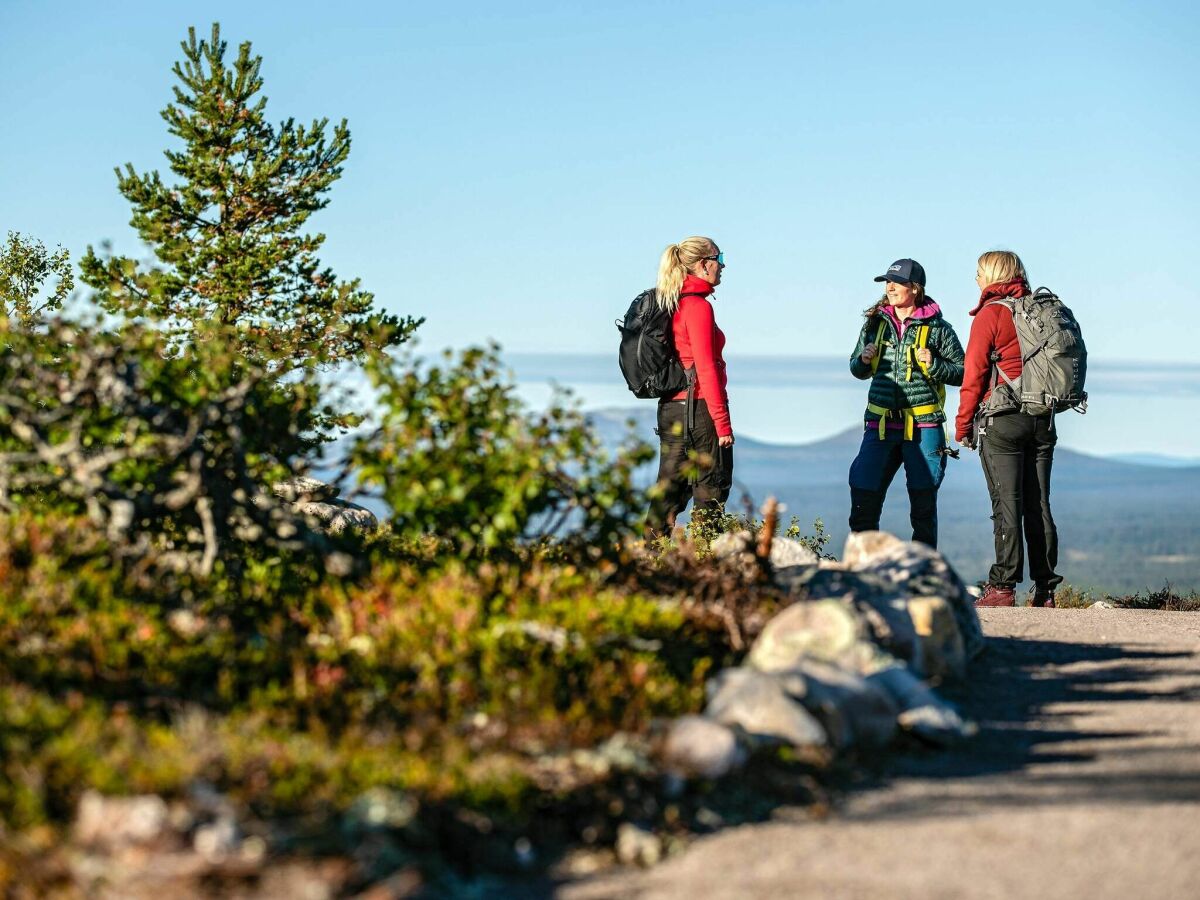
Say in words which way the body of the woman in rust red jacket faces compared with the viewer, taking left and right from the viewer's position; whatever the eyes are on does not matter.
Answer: facing away from the viewer and to the left of the viewer

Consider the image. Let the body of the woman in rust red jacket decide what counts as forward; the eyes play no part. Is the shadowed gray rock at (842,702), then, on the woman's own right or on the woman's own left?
on the woman's own left

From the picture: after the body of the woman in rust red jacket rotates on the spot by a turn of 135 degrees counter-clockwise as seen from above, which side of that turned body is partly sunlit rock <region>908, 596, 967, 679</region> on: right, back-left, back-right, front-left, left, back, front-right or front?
front

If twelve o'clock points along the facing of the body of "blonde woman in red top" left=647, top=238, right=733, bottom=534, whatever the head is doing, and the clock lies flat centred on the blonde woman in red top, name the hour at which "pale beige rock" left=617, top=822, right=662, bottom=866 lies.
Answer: The pale beige rock is roughly at 3 o'clock from the blonde woman in red top.

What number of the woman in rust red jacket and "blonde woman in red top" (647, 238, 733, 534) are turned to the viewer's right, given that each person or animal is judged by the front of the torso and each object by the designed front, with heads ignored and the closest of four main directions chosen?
1

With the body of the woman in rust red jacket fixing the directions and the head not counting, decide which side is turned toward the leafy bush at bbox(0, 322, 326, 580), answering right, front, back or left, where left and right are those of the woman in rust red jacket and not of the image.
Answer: left

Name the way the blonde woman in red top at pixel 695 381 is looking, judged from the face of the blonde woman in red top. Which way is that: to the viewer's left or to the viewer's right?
to the viewer's right

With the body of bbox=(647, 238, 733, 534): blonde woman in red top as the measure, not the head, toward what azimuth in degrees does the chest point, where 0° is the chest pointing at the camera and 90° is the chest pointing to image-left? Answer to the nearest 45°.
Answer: approximately 270°

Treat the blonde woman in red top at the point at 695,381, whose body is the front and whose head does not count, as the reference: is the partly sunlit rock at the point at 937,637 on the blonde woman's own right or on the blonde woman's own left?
on the blonde woman's own right

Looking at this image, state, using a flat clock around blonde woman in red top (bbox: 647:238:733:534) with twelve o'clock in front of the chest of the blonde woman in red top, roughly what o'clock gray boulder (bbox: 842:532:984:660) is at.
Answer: The gray boulder is roughly at 2 o'clock from the blonde woman in red top.

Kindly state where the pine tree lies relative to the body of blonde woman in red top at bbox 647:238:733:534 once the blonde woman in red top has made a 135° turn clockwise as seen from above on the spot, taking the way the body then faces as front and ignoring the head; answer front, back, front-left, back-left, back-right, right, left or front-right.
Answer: right
